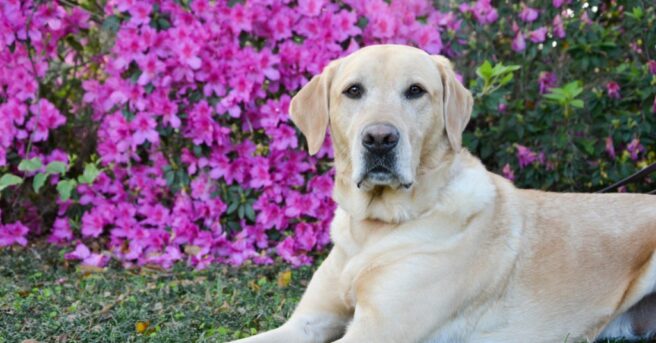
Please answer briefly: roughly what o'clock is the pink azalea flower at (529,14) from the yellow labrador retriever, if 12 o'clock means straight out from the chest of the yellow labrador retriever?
The pink azalea flower is roughly at 5 o'clock from the yellow labrador retriever.

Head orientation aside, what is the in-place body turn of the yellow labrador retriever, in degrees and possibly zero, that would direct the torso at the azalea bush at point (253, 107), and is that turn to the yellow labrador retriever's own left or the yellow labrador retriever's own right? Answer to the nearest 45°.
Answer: approximately 90° to the yellow labrador retriever's own right

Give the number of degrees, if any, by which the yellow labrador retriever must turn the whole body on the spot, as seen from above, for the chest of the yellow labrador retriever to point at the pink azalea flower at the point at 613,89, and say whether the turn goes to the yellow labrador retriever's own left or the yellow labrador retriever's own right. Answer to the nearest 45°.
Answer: approximately 180°

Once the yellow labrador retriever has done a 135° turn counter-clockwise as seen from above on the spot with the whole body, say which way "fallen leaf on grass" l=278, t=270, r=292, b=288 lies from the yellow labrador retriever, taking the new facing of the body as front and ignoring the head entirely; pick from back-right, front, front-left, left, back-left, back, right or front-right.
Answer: back-left

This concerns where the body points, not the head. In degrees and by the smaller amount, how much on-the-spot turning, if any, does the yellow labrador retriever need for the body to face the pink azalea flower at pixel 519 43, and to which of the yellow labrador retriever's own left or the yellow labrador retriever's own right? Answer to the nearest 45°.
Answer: approximately 135° to the yellow labrador retriever's own right

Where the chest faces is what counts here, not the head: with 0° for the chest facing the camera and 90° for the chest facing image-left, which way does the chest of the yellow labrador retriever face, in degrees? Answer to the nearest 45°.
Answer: approximately 45°

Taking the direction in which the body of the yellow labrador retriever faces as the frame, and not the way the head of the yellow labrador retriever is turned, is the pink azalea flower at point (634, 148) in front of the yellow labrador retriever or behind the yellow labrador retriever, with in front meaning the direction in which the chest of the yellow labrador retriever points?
behind
